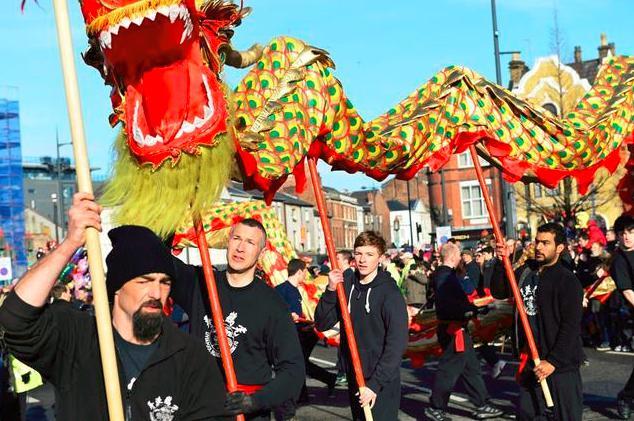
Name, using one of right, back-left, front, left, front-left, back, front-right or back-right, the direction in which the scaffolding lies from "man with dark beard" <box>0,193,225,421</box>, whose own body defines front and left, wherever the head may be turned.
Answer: back

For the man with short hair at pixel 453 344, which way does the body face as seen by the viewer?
to the viewer's right

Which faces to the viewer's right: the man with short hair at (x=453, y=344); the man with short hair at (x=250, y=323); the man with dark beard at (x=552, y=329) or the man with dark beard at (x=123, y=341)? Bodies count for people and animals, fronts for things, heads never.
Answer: the man with short hair at (x=453, y=344)

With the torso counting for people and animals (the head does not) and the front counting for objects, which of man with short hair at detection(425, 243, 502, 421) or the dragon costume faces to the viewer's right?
the man with short hair

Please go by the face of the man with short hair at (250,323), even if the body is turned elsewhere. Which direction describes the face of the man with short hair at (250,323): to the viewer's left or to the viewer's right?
to the viewer's left
